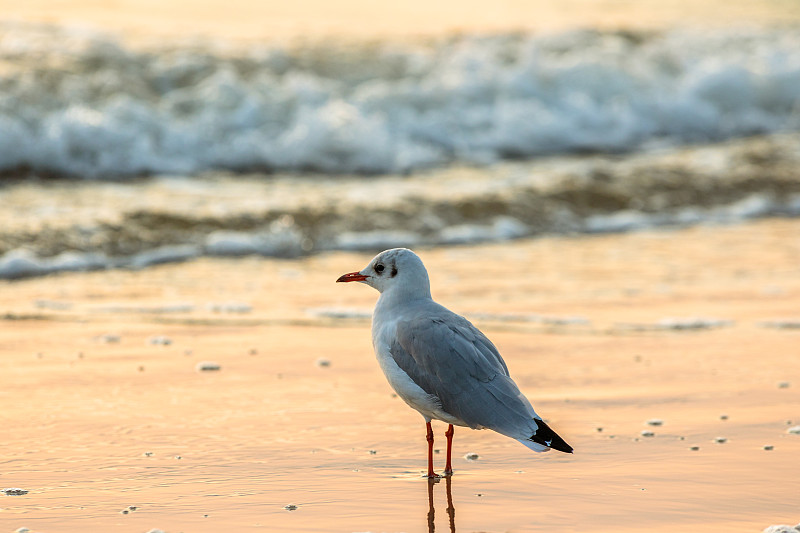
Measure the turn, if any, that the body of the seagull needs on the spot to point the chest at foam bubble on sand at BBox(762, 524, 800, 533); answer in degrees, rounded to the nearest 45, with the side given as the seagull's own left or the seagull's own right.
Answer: approximately 180°

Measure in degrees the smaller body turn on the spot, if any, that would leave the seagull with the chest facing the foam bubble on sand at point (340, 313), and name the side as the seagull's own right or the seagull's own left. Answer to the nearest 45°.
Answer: approximately 90° to the seagull's own right

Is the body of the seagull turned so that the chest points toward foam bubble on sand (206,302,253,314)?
no

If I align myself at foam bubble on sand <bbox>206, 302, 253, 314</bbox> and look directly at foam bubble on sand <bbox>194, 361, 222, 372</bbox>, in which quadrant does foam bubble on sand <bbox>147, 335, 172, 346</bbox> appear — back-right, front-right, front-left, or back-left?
front-right

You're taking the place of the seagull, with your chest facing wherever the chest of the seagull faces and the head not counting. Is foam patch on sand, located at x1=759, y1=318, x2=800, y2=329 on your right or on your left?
on your right

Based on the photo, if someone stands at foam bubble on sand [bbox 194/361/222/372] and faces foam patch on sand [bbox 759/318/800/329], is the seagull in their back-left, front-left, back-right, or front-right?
front-right

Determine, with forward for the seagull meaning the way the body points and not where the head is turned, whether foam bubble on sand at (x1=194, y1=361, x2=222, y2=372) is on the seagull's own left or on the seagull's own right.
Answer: on the seagull's own right

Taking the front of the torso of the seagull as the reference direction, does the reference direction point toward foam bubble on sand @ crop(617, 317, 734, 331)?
no

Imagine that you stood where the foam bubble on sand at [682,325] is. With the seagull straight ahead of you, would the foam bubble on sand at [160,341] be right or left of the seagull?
right

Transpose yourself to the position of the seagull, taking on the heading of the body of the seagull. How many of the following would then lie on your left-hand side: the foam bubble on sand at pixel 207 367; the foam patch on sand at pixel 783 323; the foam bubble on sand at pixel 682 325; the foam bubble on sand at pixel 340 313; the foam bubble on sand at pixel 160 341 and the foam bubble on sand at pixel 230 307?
0

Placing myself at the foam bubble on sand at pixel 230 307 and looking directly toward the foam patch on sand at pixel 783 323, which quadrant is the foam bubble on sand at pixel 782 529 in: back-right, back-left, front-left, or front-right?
front-right

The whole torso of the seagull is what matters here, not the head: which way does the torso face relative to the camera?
to the viewer's left

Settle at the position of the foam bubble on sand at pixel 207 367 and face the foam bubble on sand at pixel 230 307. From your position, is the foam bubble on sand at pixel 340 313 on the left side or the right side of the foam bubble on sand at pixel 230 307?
right

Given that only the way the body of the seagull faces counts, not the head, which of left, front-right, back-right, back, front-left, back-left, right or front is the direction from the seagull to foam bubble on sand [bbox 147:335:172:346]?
front-right
